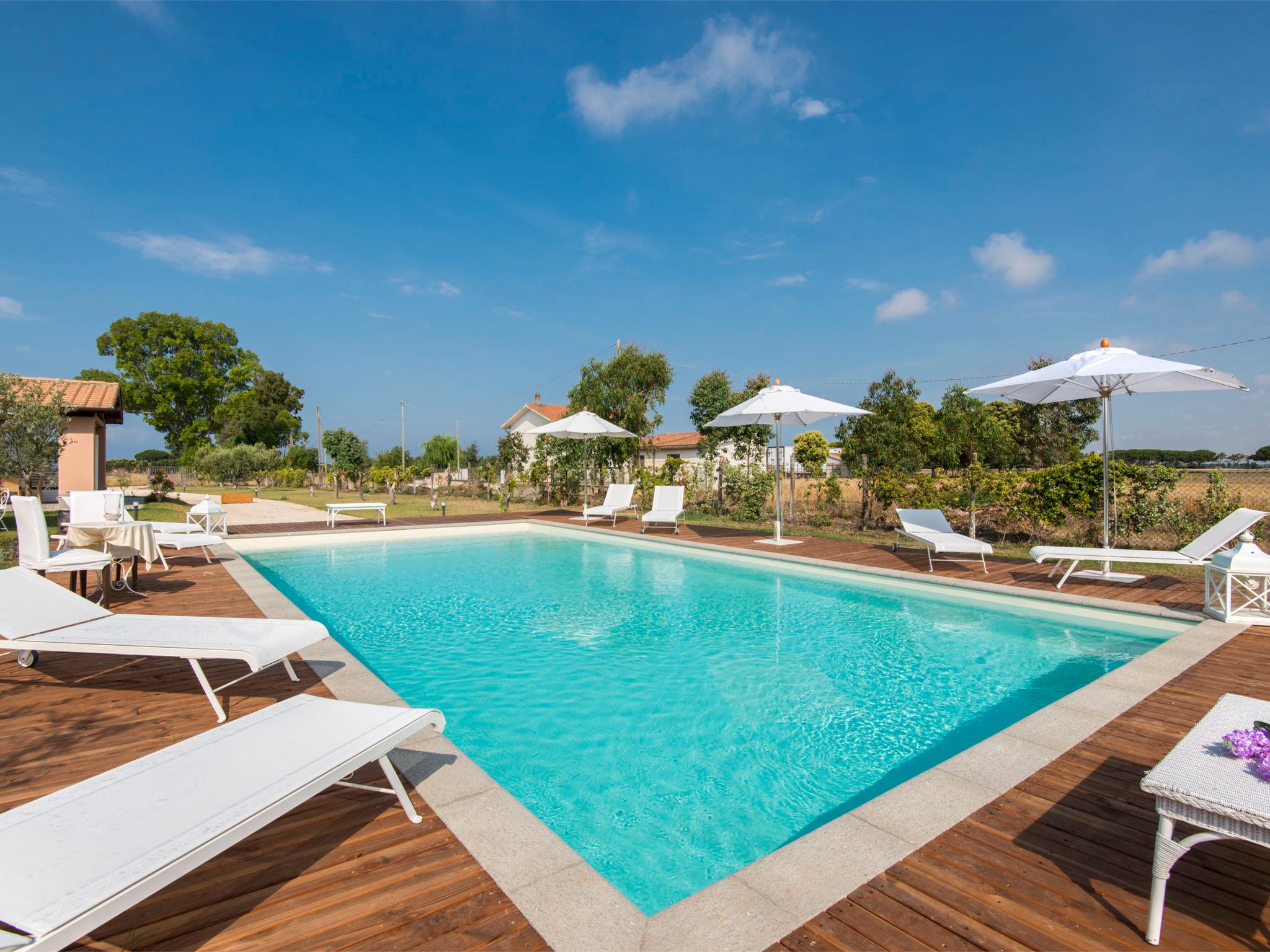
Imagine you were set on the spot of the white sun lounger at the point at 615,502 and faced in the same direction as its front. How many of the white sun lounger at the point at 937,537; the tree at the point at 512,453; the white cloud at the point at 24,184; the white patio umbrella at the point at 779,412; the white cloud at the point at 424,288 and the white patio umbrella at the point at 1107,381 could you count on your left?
3

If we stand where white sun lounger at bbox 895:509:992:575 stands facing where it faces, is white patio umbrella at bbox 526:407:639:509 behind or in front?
behind

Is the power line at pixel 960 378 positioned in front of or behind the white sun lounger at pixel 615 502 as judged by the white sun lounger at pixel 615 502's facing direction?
behind

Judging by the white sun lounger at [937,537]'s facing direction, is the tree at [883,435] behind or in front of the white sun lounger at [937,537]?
behind

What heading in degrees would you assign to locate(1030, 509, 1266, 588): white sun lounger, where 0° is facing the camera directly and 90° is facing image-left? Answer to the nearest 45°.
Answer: approximately 90°

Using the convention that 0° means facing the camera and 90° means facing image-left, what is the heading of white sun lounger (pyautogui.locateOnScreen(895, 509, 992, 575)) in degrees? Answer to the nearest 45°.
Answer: approximately 315°

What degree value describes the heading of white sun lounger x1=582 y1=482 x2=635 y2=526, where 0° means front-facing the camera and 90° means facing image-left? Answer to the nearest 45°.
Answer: approximately 45°

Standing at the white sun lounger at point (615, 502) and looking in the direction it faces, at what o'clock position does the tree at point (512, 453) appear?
The tree is roughly at 4 o'clock from the white sun lounger.
